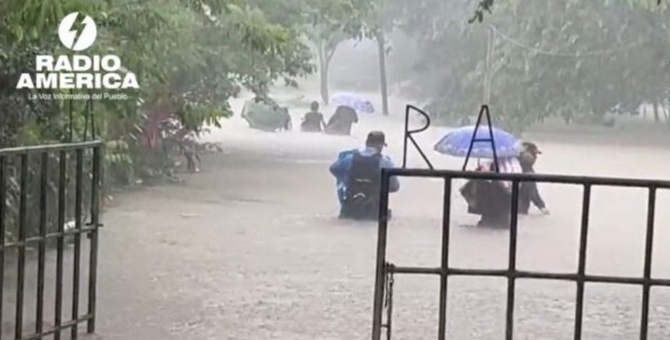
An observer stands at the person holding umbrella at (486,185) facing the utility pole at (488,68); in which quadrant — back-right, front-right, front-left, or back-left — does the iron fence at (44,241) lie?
back-left

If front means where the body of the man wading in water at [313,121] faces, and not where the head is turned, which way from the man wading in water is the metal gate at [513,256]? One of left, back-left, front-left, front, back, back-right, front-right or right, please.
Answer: back

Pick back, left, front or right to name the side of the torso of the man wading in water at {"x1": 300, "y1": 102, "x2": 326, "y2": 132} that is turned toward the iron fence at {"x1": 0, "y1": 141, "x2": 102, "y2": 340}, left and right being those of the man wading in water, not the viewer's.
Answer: back

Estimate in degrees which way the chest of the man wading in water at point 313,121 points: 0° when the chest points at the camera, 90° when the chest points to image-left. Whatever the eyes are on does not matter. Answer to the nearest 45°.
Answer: approximately 180°

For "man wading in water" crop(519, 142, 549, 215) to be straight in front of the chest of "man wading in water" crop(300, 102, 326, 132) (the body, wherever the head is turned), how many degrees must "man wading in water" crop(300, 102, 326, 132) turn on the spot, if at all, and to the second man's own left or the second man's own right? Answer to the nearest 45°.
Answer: approximately 135° to the second man's own right

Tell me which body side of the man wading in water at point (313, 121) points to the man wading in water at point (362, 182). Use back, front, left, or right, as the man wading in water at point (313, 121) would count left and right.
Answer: back
